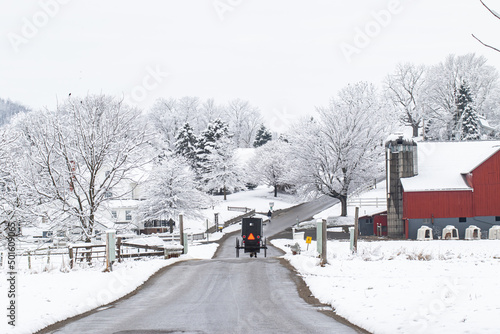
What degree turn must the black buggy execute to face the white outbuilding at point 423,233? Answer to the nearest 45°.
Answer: approximately 45° to its right

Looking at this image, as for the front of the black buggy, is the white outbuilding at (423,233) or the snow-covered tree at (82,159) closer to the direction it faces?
the white outbuilding

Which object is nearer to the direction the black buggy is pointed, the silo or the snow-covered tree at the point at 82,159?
the silo

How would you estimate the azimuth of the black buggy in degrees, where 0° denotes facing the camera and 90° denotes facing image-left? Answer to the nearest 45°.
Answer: approximately 180°

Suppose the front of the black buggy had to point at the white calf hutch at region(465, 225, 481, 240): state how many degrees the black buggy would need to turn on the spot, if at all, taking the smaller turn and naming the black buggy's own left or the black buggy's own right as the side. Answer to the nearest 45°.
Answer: approximately 45° to the black buggy's own right

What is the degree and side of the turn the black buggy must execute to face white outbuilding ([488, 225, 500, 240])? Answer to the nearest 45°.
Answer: approximately 45° to its right

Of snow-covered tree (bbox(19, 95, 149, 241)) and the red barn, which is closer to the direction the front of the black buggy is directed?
the red barn

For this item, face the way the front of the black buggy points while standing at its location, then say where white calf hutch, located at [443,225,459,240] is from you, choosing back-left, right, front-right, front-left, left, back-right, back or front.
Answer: front-right

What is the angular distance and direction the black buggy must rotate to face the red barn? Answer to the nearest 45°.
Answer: approximately 45° to its right

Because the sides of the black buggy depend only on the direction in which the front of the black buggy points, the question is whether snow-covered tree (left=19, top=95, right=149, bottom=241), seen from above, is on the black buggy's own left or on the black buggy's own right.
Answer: on the black buggy's own left

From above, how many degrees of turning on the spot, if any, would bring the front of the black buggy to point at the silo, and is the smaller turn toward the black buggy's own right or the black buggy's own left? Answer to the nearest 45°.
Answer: approximately 45° to the black buggy's own right
